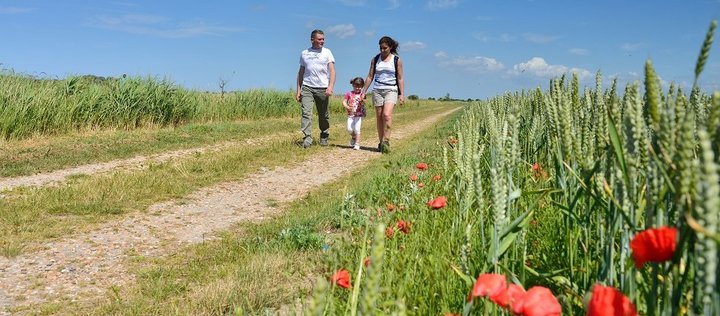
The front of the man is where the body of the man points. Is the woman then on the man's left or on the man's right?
on the man's left

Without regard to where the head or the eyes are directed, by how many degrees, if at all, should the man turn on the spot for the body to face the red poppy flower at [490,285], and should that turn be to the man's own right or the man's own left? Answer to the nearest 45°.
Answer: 0° — they already face it

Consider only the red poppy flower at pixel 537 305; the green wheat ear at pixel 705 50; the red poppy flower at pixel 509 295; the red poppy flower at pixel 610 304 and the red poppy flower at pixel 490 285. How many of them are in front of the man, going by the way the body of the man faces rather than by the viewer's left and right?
5

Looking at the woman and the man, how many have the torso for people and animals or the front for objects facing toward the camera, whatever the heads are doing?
2

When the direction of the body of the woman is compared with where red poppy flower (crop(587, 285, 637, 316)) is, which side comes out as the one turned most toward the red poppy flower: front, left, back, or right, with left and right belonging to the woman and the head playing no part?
front

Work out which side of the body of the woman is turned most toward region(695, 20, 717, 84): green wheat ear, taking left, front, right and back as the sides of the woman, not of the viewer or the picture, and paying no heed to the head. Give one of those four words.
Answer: front

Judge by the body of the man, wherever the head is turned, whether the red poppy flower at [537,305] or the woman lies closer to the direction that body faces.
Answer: the red poppy flower

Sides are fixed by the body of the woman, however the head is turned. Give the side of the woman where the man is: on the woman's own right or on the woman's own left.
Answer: on the woman's own right

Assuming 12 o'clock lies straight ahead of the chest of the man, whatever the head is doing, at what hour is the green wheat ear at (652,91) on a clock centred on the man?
The green wheat ear is roughly at 12 o'clock from the man.

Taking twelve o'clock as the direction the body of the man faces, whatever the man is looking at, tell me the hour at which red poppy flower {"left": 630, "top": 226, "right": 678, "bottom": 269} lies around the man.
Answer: The red poppy flower is roughly at 12 o'clock from the man.

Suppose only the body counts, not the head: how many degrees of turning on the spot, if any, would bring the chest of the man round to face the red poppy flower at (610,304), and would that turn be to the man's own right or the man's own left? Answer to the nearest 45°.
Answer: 0° — they already face it

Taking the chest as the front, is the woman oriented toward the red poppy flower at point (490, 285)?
yes

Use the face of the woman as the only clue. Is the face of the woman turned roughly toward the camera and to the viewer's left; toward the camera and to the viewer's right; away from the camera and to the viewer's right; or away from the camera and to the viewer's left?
toward the camera and to the viewer's left
